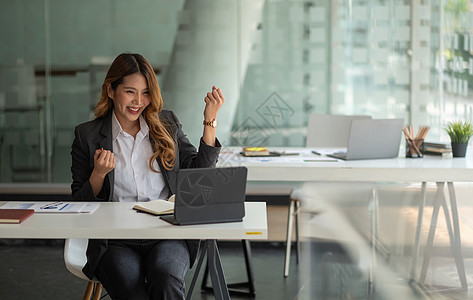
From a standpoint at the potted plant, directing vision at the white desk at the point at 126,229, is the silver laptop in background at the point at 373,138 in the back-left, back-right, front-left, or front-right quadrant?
front-right

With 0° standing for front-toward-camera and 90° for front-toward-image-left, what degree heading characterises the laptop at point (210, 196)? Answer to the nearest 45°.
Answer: approximately 135°

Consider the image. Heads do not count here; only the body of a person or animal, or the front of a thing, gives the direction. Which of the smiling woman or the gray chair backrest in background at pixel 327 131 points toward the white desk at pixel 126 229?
the smiling woman

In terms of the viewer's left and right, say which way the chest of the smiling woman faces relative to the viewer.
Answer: facing the viewer

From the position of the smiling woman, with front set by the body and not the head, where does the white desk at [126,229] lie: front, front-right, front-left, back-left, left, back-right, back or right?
front

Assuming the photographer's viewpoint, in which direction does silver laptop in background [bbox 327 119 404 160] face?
facing away from the viewer and to the left of the viewer

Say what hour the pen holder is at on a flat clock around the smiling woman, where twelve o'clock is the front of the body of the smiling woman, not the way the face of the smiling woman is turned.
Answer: The pen holder is roughly at 8 o'clock from the smiling woman.

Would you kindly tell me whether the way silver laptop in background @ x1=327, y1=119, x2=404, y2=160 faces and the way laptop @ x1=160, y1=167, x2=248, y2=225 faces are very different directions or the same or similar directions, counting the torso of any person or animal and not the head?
same or similar directions

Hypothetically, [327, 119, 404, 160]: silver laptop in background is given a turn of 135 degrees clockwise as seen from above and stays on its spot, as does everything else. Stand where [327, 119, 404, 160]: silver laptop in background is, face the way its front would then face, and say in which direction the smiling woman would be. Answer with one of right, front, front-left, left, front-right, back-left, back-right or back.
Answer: back-right
